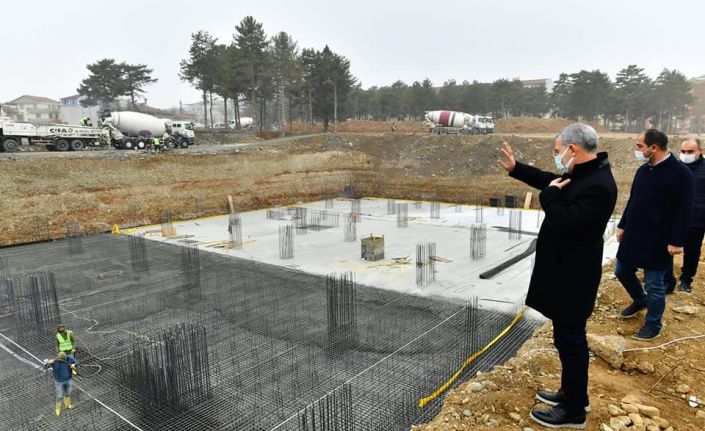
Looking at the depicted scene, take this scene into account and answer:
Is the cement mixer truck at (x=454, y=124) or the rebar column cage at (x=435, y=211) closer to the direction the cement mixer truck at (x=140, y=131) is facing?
the cement mixer truck

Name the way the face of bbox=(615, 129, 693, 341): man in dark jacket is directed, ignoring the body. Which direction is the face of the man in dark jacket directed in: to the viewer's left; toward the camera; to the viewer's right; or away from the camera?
to the viewer's left

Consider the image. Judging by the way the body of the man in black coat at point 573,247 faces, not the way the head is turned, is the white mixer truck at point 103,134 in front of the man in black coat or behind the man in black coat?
in front

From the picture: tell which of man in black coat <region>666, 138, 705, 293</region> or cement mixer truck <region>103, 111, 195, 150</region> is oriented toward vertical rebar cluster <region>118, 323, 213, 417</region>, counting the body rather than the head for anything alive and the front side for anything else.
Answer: the man in black coat

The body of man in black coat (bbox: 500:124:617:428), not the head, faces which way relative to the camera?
to the viewer's left

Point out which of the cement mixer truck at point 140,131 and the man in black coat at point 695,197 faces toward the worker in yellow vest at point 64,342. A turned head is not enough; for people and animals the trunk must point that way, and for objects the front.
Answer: the man in black coat

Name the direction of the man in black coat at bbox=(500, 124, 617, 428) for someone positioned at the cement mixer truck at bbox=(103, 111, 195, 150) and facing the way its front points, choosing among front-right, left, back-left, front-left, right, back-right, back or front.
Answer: right

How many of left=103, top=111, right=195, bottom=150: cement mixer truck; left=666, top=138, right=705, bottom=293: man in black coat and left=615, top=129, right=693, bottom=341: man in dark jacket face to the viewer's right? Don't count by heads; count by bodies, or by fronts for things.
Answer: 1

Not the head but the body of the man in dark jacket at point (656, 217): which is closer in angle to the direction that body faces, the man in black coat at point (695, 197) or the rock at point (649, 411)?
the rock

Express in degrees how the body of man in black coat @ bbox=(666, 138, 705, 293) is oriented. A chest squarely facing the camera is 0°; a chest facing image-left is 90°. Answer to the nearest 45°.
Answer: approximately 45°

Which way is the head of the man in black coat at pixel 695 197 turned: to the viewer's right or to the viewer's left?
to the viewer's left

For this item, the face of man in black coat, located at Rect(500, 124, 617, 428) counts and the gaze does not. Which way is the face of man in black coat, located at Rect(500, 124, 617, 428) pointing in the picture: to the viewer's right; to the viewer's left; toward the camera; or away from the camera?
to the viewer's left

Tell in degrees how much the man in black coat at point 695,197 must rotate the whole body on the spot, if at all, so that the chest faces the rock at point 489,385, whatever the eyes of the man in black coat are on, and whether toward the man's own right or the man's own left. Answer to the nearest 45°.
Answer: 0° — they already face it

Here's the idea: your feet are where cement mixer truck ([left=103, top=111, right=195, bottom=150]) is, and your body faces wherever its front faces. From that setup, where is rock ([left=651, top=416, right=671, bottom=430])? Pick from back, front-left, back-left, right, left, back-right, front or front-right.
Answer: right

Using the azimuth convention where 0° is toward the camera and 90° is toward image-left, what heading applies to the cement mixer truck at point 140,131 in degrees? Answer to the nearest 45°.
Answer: approximately 270°
